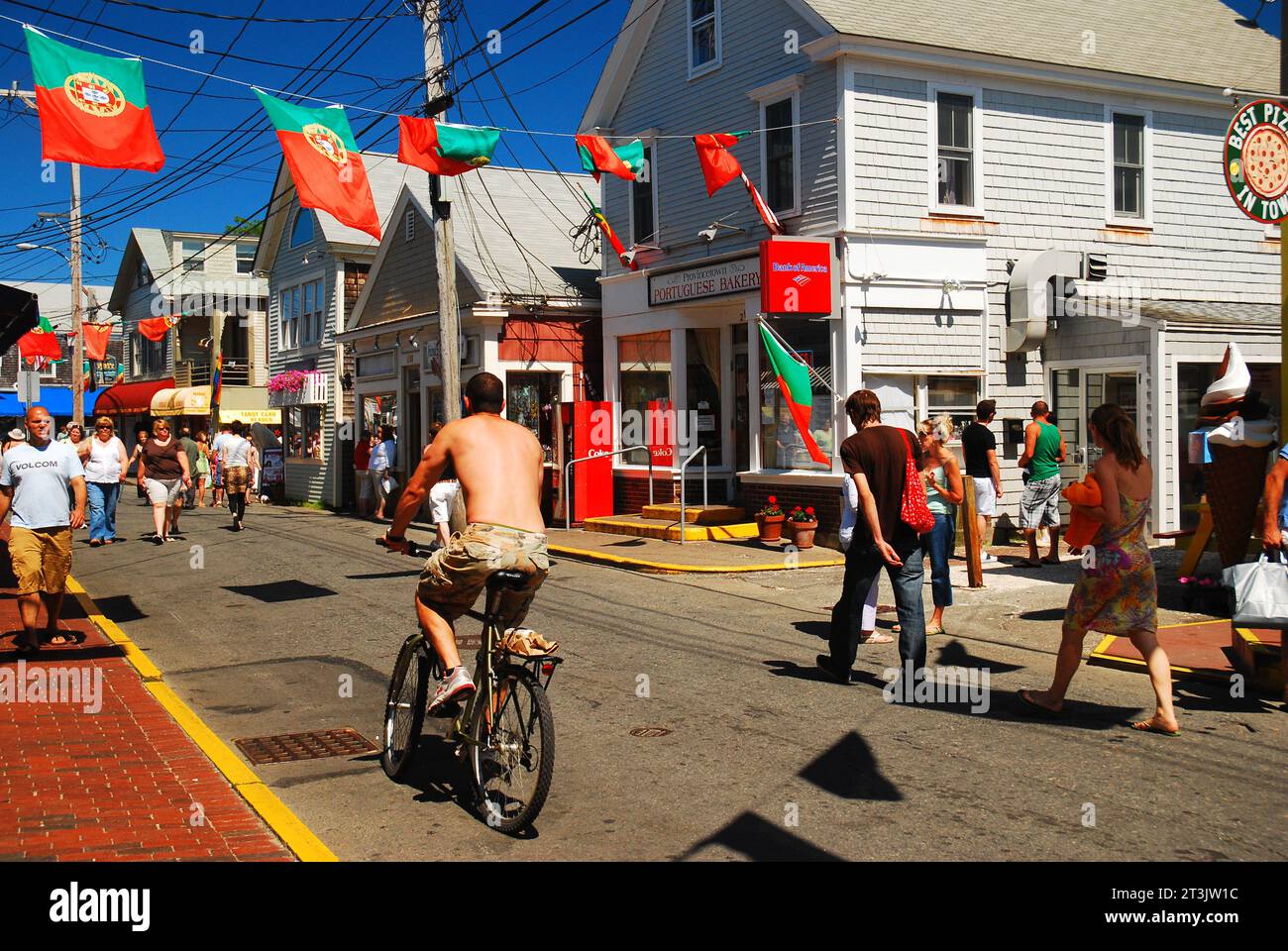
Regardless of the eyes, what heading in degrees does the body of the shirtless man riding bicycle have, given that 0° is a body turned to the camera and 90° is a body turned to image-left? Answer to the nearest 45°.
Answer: approximately 135°

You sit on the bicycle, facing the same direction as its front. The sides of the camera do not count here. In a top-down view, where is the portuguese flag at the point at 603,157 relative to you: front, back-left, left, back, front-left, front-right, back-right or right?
front-right

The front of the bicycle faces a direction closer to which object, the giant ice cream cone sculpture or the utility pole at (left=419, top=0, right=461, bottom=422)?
the utility pole

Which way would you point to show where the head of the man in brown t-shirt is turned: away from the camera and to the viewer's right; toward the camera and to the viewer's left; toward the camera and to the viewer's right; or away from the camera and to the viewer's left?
away from the camera and to the viewer's left

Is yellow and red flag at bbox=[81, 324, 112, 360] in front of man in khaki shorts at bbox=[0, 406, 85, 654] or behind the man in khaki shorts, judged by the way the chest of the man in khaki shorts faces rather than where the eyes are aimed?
behind

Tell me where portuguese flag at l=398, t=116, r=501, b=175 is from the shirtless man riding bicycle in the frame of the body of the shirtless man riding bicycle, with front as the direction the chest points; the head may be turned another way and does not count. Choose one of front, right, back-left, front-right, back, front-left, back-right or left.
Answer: front-right

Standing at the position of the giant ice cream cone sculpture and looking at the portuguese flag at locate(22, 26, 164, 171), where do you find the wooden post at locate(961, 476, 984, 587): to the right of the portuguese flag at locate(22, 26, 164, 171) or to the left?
right

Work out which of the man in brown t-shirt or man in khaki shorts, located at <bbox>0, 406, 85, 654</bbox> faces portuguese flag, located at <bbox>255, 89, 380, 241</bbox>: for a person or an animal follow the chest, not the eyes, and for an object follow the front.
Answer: the man in brown t-shirt

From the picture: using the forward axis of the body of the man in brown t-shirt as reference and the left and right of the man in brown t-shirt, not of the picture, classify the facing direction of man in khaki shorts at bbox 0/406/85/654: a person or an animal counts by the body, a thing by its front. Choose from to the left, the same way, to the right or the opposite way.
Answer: the opposite way

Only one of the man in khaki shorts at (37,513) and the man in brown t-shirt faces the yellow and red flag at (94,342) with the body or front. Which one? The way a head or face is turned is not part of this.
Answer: the man in brown t-shirt

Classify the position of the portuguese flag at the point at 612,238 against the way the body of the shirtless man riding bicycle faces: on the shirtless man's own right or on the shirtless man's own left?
on the shirtless man's own right

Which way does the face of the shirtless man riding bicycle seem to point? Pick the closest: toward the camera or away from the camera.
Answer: away from the camera

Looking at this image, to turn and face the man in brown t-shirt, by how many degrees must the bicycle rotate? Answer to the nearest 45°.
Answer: approximately 90° to its right

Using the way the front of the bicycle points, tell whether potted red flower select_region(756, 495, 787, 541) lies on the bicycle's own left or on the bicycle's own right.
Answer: on the bicycle's own right

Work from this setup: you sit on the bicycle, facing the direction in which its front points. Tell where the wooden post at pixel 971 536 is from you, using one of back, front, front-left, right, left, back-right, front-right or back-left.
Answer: right
